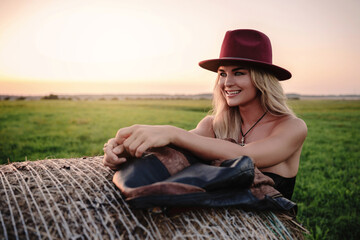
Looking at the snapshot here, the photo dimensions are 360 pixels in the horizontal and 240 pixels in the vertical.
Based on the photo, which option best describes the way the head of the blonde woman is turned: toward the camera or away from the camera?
toward the camera
